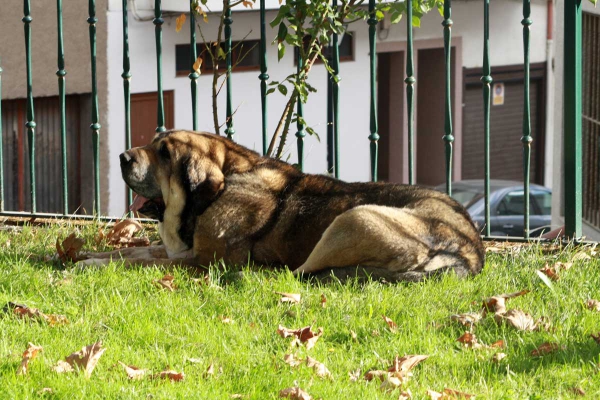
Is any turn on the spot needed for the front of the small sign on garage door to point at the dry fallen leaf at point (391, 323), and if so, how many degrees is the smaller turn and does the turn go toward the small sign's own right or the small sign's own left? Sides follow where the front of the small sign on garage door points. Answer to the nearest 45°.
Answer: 0° — it already faces it

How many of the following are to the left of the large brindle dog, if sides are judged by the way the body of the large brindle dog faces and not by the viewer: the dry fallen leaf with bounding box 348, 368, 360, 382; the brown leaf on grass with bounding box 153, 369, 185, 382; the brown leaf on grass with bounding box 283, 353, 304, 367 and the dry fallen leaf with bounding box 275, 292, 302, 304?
4

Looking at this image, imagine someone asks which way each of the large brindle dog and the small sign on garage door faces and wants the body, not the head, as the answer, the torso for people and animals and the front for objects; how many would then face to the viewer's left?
1

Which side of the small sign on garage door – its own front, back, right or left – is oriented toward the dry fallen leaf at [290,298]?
front

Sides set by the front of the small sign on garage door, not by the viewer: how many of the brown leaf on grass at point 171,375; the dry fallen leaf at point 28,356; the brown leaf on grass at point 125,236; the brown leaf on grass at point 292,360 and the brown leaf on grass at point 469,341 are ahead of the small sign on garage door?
5

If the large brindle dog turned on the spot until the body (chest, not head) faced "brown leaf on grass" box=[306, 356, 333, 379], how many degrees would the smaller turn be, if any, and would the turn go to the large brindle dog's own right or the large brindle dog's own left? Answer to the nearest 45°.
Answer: approximately 90° to the large brindle dog's own left

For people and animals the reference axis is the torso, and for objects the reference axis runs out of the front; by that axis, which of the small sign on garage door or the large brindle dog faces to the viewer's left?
the large brindle dog

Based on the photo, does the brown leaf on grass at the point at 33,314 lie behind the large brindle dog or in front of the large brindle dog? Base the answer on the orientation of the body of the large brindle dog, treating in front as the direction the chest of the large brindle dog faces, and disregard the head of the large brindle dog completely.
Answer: in front

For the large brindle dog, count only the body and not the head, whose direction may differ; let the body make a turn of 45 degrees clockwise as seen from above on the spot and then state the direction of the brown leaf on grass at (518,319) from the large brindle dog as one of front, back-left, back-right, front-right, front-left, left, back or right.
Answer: back

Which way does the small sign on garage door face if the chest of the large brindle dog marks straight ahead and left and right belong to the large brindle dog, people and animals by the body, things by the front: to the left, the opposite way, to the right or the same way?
to the left

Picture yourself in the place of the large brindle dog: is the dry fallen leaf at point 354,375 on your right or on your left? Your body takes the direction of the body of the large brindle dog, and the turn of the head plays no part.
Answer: on your left

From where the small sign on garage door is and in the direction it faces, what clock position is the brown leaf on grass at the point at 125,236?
The brown leaf on grass is roughly at 12 o'clock from the small sign on garage door.

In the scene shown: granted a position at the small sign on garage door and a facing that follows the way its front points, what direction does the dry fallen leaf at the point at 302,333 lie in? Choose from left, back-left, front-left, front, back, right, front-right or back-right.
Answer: front

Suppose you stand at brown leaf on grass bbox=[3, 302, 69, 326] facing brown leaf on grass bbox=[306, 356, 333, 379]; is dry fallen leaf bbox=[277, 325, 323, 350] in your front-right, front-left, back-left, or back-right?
front-left

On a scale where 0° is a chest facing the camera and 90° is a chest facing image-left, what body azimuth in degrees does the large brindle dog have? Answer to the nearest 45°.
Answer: approximately 90°

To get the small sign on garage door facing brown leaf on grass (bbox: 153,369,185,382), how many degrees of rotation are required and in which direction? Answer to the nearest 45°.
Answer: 0° — it already faces it

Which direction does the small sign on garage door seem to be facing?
toward the camera

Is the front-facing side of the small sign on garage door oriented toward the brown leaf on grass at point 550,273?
yes

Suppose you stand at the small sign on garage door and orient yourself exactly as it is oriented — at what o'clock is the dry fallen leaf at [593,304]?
The dry fallen leaf is roughly at 12 o'clock from the small sign on garage door.

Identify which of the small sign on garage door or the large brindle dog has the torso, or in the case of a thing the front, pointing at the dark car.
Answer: the small sign on garage door

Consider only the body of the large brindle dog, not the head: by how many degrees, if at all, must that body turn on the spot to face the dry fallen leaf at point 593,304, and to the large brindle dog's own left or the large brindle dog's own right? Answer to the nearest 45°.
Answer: approximately 135° to the large brindle dog's own left
